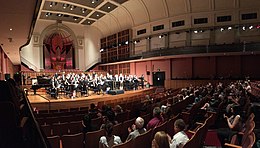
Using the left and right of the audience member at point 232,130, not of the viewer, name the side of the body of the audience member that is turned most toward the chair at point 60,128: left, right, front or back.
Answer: front

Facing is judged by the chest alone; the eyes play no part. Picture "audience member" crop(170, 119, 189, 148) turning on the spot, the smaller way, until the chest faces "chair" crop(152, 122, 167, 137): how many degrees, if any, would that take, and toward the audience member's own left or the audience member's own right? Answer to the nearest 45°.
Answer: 0° — they already face it

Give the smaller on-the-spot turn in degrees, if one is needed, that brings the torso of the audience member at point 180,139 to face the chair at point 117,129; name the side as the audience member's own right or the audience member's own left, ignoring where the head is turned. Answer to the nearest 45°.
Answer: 0° — they already face it

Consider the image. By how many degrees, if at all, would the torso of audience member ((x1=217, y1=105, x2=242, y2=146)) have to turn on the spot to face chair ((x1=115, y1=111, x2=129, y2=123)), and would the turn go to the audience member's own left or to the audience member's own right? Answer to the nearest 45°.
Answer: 0° — they already face it

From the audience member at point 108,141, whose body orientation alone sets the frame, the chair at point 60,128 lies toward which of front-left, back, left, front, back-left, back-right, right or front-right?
front-left

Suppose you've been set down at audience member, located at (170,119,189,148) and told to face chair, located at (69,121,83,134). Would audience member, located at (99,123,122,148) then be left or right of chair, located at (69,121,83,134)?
left

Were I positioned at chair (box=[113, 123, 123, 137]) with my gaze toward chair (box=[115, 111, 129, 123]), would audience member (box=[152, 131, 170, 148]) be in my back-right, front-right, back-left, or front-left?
back-right

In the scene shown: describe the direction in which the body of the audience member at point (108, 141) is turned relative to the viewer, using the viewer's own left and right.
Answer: facing away from the viewer

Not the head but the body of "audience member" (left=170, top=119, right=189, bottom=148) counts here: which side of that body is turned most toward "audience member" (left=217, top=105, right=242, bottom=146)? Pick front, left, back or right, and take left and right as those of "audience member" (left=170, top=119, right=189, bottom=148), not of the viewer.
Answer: right

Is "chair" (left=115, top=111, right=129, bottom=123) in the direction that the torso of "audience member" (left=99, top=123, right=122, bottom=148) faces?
yes

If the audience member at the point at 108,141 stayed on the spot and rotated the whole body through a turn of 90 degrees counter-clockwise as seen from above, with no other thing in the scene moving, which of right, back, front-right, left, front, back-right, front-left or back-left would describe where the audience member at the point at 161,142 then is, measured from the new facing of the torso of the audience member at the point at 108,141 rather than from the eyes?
back-left

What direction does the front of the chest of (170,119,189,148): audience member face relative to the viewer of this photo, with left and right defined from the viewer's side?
facing away from the viewer and to the left of the viewer
